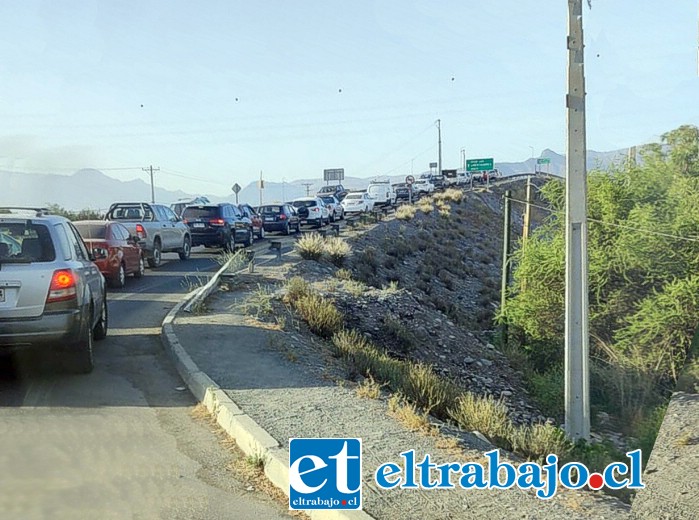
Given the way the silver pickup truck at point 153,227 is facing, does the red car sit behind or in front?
behind

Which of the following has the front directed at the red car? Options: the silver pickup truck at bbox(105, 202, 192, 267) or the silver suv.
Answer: the silver suv

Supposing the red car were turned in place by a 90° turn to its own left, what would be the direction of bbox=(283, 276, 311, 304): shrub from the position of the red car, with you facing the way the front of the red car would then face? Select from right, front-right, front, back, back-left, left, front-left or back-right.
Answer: back

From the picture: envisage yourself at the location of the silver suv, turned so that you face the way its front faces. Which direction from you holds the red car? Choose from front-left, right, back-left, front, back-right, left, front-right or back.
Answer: front

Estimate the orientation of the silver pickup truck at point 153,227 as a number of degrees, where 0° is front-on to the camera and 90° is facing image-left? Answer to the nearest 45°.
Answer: approximately 225°

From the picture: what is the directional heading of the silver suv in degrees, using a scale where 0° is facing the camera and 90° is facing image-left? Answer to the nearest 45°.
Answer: approximately 180°

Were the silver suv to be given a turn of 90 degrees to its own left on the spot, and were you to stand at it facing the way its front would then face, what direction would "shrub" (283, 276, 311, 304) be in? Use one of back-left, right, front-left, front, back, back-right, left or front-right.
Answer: back-right

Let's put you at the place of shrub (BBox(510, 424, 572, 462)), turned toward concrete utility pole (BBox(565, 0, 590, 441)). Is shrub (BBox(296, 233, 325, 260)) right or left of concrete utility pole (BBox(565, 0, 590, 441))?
left

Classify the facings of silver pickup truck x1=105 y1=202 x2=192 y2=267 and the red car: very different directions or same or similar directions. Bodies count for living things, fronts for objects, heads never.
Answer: same or similar directions

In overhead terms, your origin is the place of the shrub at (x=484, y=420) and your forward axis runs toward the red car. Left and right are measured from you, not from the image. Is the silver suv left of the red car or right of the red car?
left

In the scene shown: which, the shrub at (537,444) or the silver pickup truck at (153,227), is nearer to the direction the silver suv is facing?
the silver pickup truck

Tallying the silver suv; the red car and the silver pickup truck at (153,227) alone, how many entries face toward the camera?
0

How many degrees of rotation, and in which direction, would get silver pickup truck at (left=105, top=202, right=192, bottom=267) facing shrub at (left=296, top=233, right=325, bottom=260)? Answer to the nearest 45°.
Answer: approximately 45° to its right

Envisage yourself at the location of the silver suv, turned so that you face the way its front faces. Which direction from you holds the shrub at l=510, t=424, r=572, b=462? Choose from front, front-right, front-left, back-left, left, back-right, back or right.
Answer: back-right

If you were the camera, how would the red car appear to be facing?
facing away from the viewer and to the right of the viewer

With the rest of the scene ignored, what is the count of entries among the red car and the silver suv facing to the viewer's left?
0

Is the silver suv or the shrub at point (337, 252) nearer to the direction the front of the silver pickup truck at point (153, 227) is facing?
the shrub

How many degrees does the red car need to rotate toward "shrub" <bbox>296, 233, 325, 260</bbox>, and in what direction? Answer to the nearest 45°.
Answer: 0° — it already faces it

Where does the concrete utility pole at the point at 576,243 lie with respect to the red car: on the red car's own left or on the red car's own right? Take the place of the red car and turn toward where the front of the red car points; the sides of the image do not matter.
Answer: on the red car's own right

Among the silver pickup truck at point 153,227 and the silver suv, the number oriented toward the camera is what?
0
